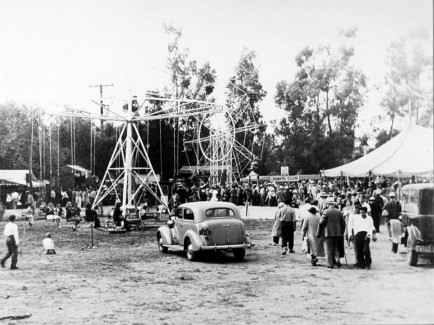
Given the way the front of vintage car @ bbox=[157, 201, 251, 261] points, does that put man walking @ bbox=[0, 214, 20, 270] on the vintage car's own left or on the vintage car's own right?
on the vintage car's own left

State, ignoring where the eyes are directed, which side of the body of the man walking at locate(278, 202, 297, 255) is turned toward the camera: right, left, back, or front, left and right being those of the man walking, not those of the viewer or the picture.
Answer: back

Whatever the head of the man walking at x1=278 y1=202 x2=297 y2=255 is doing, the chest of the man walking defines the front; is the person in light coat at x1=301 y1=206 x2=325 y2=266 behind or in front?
behind
